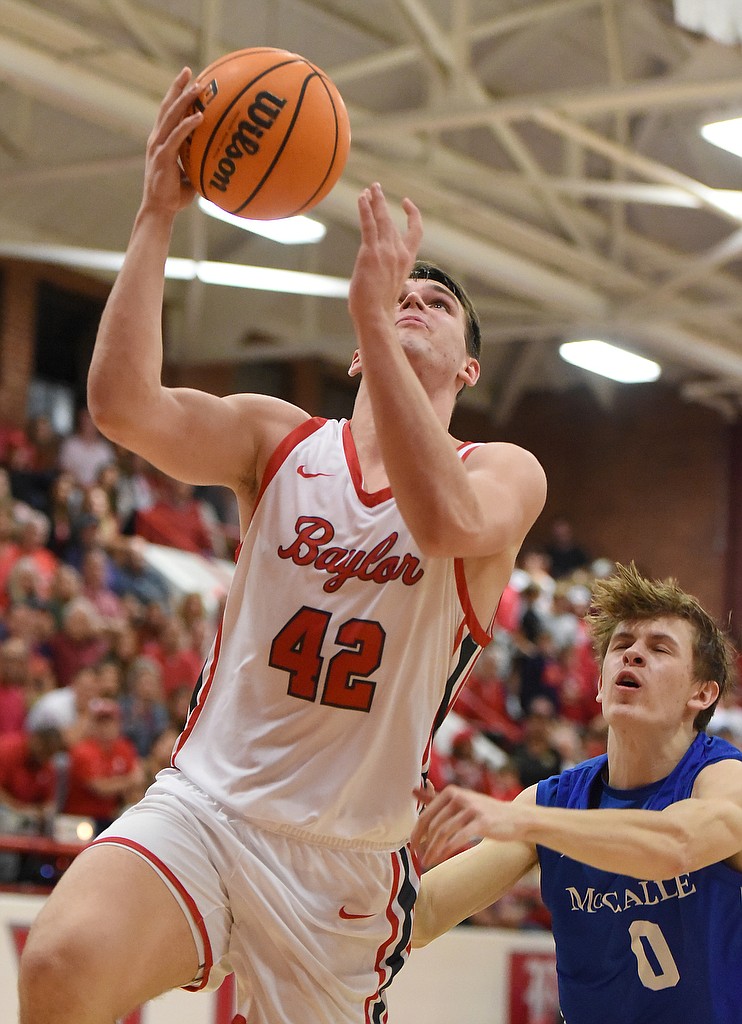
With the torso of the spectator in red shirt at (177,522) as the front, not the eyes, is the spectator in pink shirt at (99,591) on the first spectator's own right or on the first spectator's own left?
on the first spectator's own right

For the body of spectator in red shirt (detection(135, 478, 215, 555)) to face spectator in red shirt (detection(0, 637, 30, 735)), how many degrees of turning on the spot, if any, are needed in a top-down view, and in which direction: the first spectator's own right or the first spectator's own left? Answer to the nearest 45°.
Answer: approximately 45° to the first spectator's own right

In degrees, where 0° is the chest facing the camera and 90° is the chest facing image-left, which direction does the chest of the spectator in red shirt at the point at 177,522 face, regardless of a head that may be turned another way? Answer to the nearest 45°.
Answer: approximately 315°

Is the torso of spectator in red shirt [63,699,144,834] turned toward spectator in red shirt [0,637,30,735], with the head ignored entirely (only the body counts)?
no

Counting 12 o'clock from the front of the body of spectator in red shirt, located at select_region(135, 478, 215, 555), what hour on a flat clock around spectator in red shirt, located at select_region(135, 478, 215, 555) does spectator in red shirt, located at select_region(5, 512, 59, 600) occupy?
spectator in red shirt, located at select_region(5, 512, 59, 600) is roughly at 2 o'clock from spectator in red shirt, located at select_region(135, 478, 215, 555).

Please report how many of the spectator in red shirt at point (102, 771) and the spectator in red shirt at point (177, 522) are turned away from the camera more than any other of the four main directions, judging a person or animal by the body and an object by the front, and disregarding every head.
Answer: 0

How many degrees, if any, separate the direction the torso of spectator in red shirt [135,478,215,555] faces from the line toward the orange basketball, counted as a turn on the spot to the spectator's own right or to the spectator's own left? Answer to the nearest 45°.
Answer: approximately 45° to the spectator's own right

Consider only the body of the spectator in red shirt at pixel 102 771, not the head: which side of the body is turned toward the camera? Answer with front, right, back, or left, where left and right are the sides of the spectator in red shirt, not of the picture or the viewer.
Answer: front

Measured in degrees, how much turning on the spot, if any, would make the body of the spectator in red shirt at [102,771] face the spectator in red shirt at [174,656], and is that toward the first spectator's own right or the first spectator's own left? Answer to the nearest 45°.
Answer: approximately 180°

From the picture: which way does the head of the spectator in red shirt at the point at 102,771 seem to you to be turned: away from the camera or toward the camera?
toward the camera

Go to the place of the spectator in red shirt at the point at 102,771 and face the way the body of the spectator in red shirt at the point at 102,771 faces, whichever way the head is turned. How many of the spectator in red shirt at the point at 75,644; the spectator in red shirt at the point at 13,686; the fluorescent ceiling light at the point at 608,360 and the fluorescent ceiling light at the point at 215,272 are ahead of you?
0

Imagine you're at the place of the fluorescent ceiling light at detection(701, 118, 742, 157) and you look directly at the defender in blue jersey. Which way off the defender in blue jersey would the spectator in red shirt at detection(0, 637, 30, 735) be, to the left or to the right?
right

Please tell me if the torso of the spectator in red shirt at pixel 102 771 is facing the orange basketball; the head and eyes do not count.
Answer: yes

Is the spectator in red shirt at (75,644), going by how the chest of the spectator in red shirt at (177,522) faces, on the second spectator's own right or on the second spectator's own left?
on the second spectator's own right

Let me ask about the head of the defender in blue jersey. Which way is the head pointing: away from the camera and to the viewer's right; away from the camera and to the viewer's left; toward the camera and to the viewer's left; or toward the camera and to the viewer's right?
toward the camera and to the viewer's left
